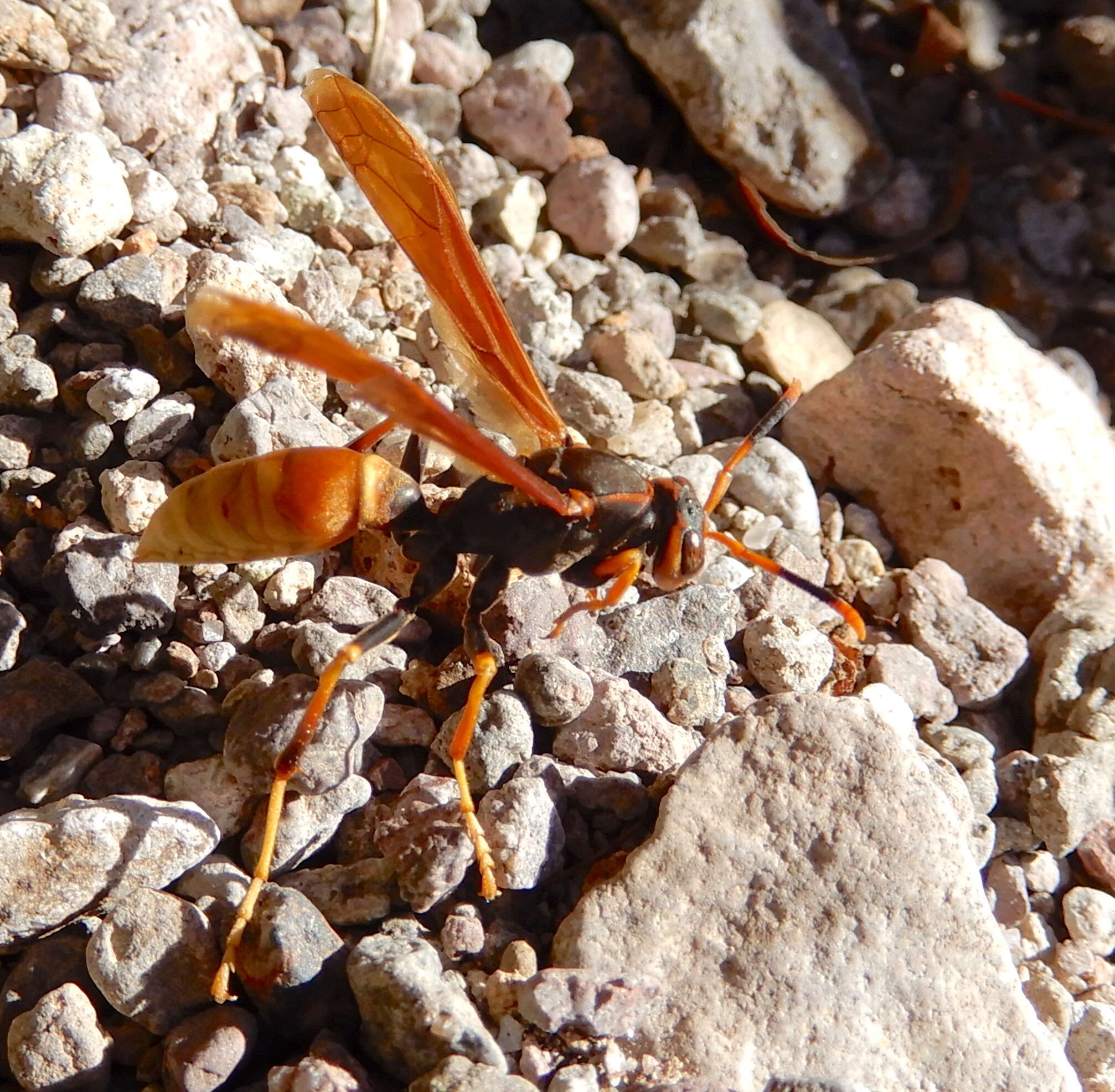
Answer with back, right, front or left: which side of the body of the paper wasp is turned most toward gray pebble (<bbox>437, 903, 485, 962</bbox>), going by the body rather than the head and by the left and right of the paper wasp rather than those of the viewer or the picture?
right

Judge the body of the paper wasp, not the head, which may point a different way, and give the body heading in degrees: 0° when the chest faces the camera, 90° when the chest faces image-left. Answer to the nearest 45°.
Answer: approximately 270°

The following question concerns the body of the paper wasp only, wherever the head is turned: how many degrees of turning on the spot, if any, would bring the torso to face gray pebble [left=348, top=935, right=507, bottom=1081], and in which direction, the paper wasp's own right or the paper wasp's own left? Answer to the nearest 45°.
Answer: approximately 90° to the paper wasp's own right

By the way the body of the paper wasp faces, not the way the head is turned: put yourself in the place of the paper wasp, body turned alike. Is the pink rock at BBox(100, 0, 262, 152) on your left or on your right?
on your left

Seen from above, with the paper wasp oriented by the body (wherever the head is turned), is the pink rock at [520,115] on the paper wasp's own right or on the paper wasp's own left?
on the paper wasp's own left

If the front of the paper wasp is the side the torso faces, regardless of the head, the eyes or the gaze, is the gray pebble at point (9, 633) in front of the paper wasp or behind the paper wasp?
behind

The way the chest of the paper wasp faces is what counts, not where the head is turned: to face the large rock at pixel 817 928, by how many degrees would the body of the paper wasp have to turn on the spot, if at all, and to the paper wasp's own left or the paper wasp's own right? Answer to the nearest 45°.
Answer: approximately 90° to the paper wasp's own right

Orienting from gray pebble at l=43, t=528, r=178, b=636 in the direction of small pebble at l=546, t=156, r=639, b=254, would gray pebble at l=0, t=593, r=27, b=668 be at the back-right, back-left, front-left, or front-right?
back-left

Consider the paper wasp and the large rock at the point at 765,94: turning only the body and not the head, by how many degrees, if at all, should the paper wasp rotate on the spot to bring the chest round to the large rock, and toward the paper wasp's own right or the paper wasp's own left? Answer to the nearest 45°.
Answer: approximately 45° to the paper wasp's own left
